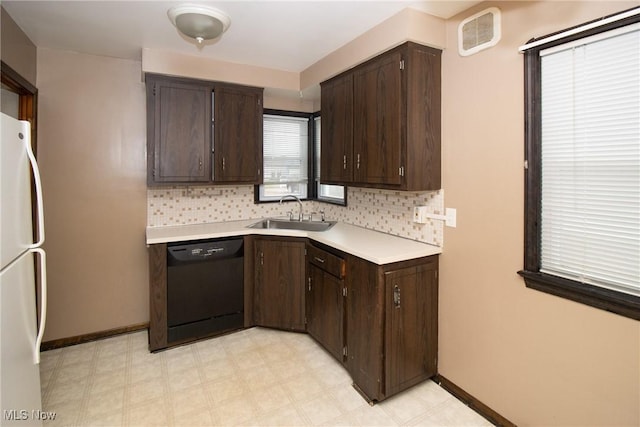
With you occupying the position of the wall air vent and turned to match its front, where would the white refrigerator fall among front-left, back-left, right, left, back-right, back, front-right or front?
front

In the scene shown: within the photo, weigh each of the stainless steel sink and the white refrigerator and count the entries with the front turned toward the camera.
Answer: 1

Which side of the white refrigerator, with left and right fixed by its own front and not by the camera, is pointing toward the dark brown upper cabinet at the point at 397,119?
front

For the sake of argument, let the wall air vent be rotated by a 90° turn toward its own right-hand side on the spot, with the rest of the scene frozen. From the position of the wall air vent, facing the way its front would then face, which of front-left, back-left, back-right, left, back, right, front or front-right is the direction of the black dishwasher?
front-left

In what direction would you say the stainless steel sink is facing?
toward the camera

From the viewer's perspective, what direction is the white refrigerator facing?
to the viewer's right

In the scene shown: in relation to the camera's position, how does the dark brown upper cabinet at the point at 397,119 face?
facing the viewer and to the left of the viewer

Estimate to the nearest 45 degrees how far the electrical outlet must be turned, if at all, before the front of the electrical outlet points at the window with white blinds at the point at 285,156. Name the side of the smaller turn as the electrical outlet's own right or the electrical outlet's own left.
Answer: approximately 90° to the electrical outlet's own right

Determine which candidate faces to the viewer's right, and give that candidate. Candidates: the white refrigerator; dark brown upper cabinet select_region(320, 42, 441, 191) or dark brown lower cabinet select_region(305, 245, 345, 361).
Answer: the white refrigerator
